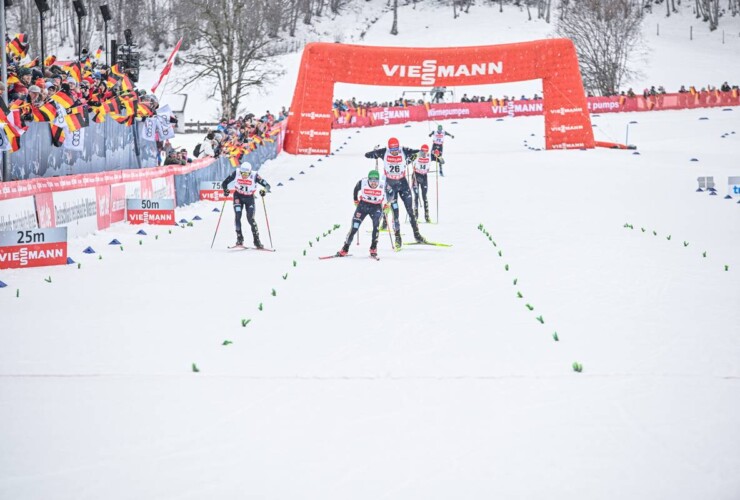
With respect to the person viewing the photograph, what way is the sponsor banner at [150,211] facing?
facing the viewer

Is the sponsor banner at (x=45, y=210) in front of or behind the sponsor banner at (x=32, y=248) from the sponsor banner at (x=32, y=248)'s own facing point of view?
behind

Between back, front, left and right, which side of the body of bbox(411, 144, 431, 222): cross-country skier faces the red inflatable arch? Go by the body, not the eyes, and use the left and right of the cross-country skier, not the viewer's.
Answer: back

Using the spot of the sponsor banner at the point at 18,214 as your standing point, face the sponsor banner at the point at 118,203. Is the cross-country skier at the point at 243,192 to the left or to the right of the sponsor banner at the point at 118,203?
right

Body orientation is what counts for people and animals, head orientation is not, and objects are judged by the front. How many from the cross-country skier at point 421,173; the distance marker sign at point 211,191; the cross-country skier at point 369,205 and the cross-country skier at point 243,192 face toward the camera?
4

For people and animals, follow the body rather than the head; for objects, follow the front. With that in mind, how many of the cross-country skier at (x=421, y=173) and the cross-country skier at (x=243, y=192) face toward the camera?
2

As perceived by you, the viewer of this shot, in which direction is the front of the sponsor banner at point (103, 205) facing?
facing the viewer and to the right of the viewer

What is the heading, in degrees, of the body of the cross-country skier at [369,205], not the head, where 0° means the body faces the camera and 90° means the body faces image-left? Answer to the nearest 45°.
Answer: approximately 0°

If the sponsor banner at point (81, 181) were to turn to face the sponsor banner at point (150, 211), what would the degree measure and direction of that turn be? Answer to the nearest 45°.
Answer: approximately 90° to its left

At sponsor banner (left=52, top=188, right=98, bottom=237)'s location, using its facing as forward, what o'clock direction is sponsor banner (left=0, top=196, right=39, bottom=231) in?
sponsor banner (left=0, top=196, right=39, bottom=231) is roughly at 2 o'clock from sponsor banner (left=52, top=188, right=98, bottom=237).

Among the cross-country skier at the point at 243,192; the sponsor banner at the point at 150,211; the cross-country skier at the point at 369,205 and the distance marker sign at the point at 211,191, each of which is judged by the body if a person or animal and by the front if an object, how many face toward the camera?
4

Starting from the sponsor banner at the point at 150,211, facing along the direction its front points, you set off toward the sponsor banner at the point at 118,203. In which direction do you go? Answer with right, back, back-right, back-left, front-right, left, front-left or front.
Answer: right

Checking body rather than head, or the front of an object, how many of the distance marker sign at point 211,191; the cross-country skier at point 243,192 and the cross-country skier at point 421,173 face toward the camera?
3

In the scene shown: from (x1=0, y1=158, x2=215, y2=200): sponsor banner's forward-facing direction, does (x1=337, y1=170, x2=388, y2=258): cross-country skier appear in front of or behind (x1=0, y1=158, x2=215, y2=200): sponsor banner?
in front

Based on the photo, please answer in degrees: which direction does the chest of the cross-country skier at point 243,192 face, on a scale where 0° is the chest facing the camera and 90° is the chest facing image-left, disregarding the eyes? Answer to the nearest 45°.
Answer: approximately 0°
